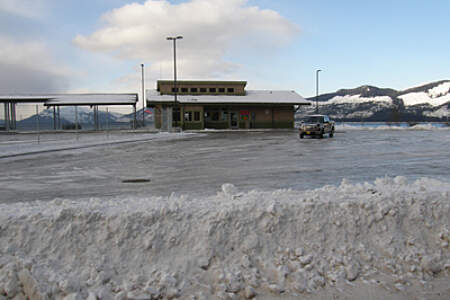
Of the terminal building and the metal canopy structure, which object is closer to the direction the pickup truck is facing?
the metal canopy structure

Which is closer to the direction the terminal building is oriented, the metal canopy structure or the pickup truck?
the pickup truck

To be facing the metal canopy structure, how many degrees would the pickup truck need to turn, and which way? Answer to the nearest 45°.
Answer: approximately 90° to its right

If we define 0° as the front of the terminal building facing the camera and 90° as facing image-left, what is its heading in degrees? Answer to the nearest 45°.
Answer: approximately 0°

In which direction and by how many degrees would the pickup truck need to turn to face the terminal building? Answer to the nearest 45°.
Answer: approximately 90° to its right

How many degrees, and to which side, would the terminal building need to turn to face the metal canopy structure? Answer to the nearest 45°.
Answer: approximately 90° to its right
